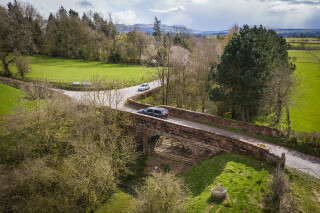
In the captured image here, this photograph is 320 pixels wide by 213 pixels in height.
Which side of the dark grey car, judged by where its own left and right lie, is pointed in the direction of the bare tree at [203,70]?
right

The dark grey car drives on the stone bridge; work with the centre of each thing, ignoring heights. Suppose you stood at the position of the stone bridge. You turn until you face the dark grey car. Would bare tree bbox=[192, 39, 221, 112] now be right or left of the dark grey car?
right

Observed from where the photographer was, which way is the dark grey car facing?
facing away from the viewer and to the left of the viewer

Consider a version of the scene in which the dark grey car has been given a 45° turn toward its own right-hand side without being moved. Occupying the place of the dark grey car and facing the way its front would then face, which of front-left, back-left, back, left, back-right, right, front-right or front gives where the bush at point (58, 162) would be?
back-left

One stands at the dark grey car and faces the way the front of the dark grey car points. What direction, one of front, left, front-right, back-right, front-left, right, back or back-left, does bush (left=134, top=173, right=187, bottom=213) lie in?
back-left

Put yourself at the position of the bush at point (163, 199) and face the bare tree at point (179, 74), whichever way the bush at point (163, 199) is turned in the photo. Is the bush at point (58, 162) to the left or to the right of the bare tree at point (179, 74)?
left

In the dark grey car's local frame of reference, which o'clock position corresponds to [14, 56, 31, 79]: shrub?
The shrub is roughly at 12 o'clock from the dark grey car.

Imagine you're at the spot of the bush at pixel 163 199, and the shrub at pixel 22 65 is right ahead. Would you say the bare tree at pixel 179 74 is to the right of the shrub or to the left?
right
